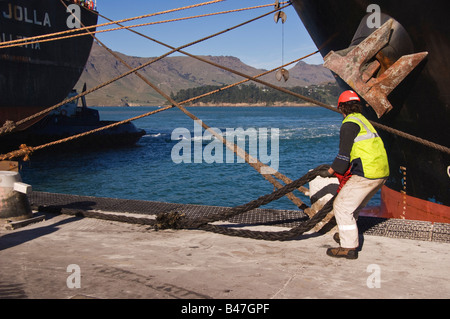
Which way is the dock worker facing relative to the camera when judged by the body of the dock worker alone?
to the viewer's left

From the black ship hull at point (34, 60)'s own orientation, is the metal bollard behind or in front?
behind

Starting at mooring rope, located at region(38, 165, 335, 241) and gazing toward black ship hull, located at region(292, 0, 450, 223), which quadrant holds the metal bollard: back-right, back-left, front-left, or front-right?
back-left

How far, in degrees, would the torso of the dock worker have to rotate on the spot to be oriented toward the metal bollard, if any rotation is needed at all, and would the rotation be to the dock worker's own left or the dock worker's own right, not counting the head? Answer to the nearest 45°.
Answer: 0° — they already face it

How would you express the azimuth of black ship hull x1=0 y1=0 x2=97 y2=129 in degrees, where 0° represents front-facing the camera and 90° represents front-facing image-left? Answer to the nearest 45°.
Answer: approximately 135°

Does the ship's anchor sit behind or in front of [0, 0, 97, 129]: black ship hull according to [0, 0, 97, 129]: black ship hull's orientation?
behind
